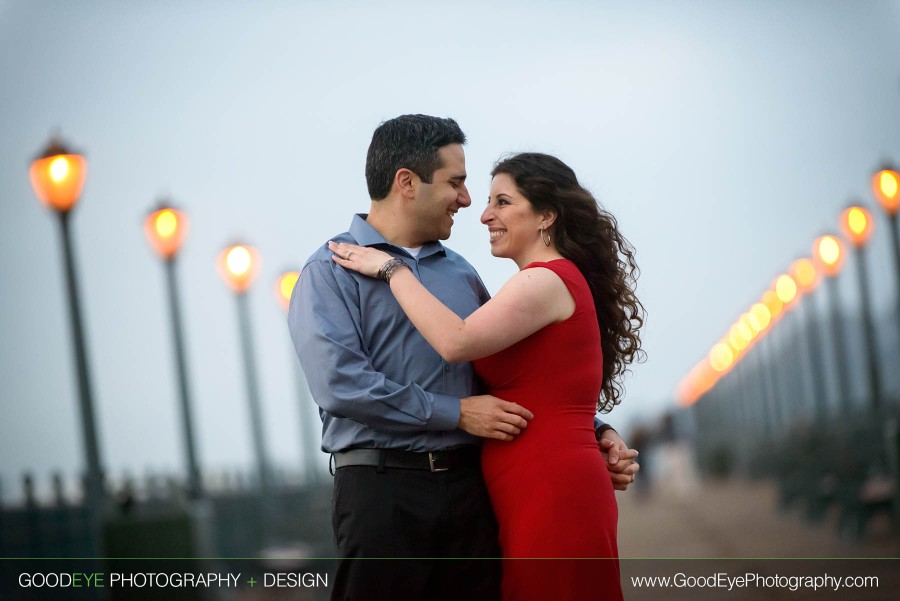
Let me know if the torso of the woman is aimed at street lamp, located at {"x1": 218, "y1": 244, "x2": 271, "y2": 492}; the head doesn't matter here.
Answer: no

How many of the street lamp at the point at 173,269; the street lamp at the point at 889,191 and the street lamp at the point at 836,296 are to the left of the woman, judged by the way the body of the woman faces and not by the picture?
0

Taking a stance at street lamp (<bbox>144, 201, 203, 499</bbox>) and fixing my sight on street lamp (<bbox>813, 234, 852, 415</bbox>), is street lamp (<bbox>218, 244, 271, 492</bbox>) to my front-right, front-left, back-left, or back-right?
front-left

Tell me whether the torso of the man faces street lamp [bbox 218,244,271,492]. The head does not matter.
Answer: no

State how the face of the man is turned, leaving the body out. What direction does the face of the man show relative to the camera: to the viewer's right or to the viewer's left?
to the viewer's right

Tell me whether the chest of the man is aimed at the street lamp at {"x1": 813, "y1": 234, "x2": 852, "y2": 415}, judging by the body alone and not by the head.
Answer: no

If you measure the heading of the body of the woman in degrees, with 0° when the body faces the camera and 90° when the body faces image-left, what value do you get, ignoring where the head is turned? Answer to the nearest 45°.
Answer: approximately 90°

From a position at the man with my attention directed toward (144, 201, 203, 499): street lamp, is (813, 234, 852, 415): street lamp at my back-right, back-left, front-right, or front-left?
front-right

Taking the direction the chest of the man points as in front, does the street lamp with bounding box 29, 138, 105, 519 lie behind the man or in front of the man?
behind

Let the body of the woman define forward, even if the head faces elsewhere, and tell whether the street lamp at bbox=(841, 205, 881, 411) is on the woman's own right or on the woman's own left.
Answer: on the woman's own right

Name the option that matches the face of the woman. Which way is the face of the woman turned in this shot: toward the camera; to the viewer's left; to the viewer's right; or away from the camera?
to the viewer's left
